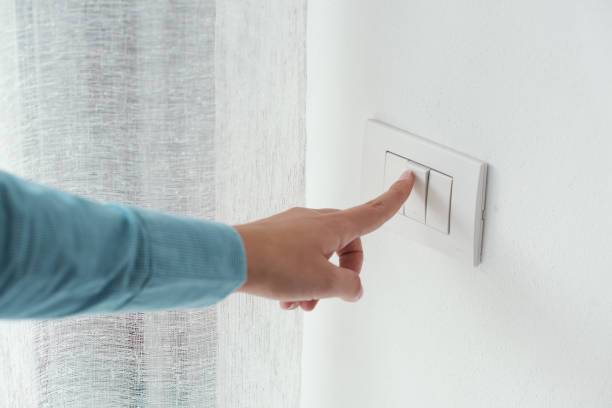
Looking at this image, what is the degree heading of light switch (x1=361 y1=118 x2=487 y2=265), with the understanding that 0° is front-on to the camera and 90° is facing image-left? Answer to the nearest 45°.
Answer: approximately 45°
